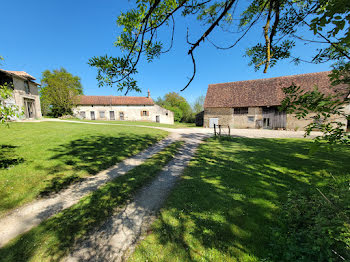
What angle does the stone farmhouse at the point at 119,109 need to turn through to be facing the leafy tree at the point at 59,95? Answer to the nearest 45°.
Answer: approximately 90° to its right

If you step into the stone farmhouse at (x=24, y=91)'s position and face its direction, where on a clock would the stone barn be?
The stone barn is roughly at 12 o'clock from the stone farmhouse.

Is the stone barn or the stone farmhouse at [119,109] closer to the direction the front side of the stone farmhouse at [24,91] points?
the stone barn

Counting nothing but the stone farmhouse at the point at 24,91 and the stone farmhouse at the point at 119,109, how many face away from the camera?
0

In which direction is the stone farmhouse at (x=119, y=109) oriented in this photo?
toward the camera

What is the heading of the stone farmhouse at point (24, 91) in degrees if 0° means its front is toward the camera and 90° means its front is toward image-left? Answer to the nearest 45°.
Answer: approximately 315°

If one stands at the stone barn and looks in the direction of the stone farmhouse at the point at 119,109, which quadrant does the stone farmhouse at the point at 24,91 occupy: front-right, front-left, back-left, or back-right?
front-left

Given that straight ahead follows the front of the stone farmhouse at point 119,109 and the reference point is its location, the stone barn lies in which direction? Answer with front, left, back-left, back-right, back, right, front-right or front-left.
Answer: front-left

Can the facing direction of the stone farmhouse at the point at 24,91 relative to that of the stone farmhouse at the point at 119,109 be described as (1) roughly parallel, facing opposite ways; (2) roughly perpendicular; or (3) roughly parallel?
roughly perpendicular
